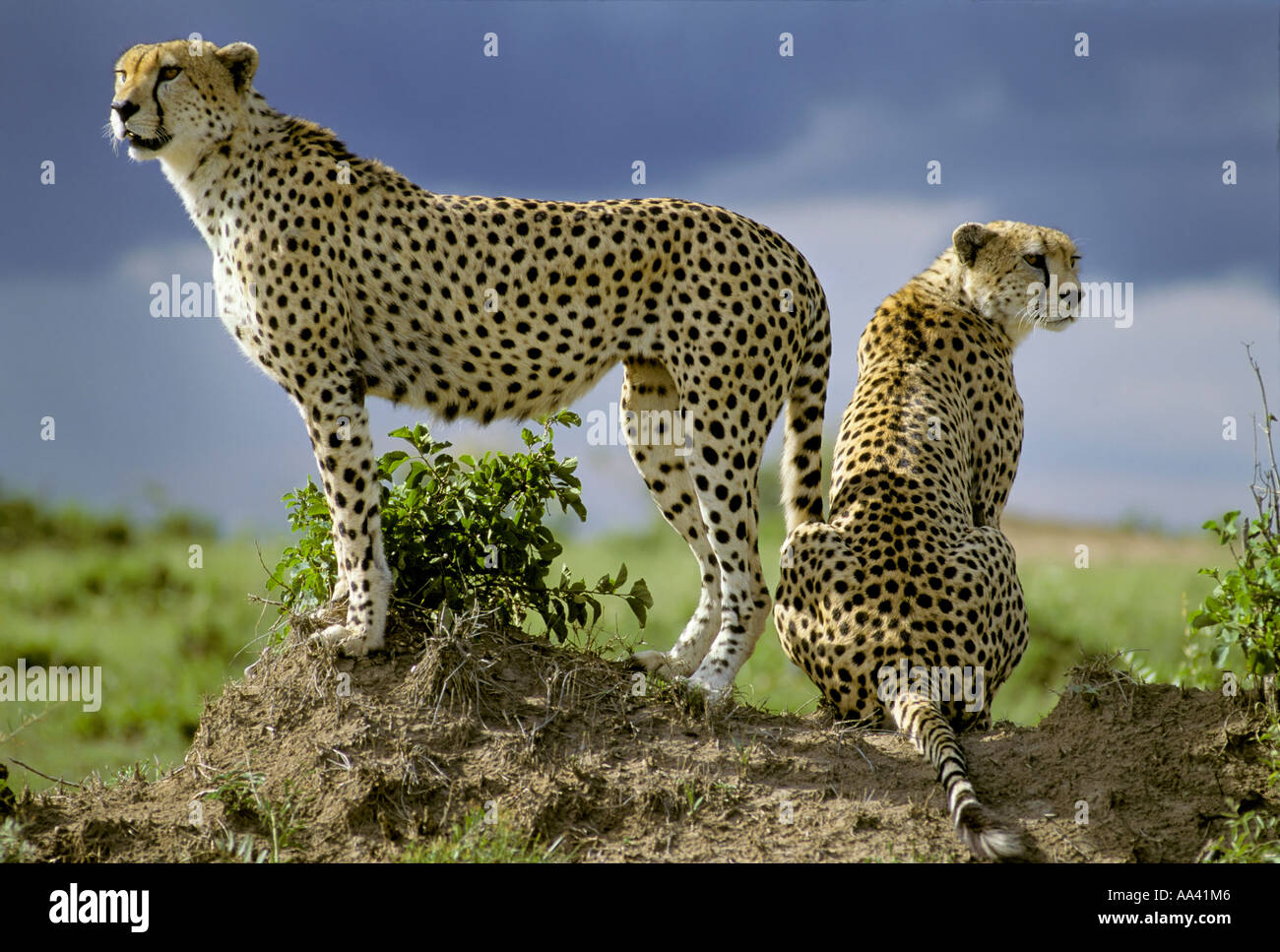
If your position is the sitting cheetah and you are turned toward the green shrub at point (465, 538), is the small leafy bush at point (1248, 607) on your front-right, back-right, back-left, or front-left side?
back-left

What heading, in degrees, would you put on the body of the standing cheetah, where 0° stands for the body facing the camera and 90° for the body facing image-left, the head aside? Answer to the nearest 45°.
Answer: approximately 90°

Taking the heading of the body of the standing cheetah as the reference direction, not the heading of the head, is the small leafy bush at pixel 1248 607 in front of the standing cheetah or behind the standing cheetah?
behind

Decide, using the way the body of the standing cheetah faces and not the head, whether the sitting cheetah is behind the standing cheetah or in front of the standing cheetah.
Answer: behind
